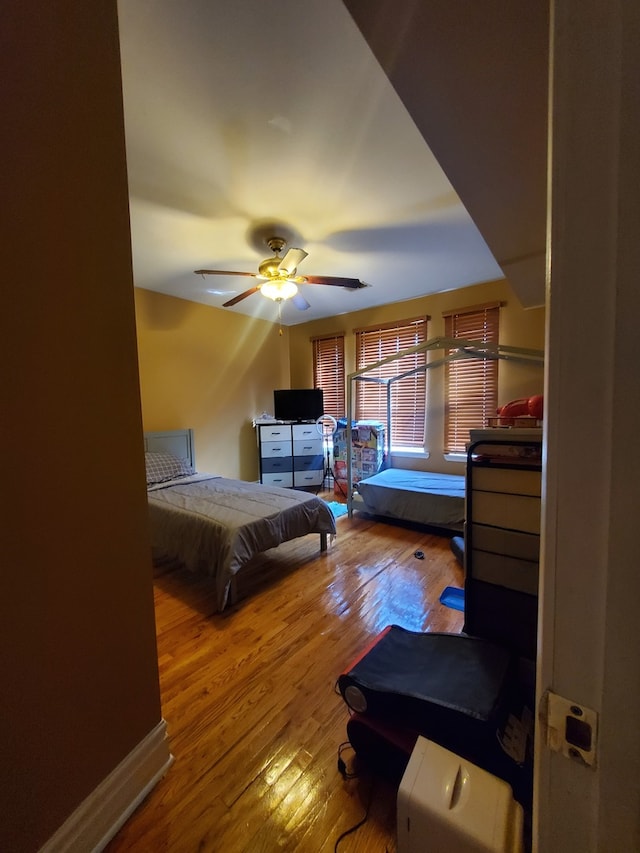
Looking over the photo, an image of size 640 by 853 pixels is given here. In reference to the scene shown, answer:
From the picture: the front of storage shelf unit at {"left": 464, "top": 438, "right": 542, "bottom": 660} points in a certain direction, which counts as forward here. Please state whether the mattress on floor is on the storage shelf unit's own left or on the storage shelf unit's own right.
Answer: on the storage shelf unit's own right

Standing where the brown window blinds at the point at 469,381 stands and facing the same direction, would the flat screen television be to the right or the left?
on its right

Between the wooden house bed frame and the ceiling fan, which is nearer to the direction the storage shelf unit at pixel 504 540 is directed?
the ceiling fan

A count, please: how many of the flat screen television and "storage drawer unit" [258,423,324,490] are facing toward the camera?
2

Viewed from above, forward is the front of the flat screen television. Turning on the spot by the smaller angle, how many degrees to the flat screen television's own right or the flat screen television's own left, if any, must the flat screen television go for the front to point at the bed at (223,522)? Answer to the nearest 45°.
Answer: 0° — it already faces it

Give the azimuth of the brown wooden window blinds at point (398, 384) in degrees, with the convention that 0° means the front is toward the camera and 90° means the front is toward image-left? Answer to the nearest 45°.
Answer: approximately 45°

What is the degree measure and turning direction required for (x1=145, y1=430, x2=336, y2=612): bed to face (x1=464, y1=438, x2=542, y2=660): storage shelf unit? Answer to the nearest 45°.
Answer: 0° — it already faces it

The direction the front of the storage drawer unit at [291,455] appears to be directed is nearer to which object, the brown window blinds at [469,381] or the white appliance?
the white appliance

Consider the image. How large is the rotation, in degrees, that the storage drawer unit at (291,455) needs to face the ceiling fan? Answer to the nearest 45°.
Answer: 0° — it already faces it

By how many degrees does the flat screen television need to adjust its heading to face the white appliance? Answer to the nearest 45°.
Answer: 0° — it already faces it

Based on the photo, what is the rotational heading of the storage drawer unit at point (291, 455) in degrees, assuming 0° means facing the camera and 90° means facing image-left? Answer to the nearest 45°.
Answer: approximately 0°
